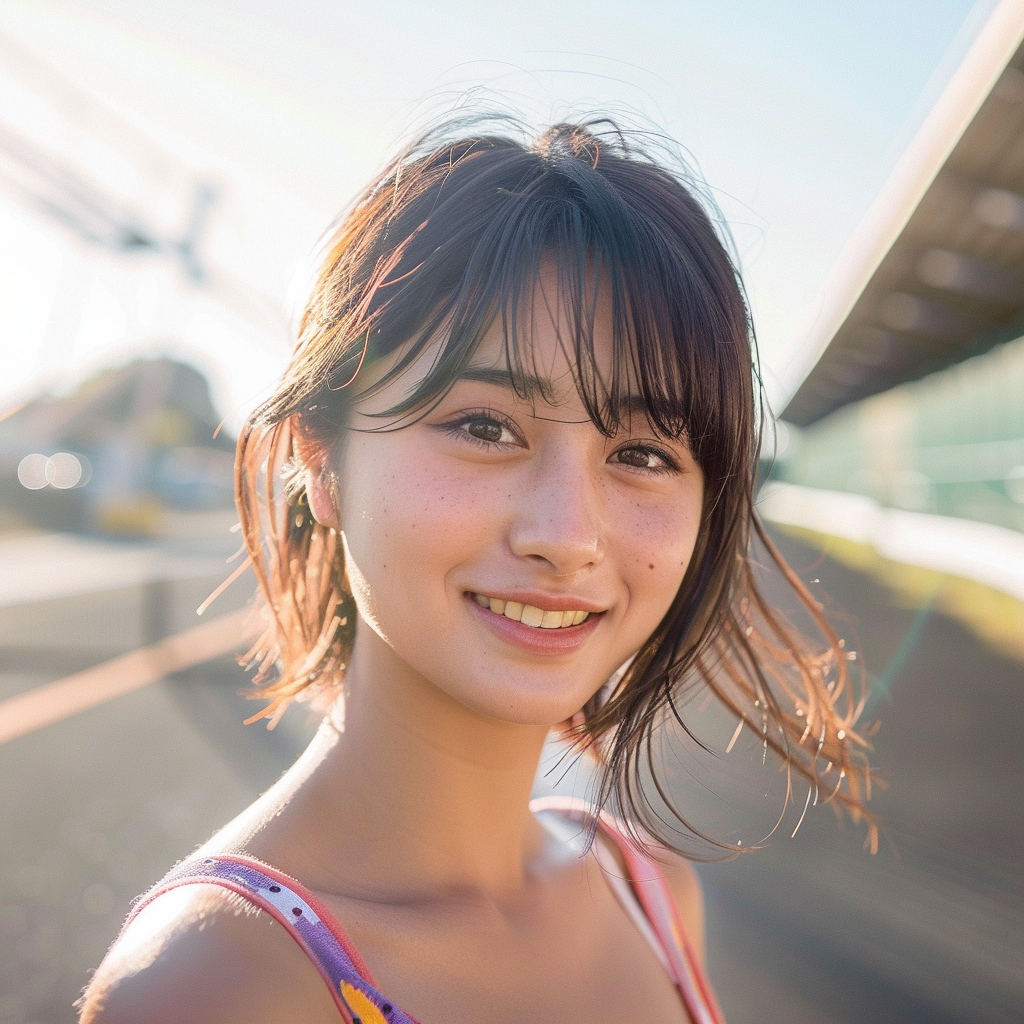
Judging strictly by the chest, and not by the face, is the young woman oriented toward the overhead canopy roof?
no

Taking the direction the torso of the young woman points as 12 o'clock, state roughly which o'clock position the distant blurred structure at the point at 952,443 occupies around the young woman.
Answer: The distant blurred structure is roughly at 8 o'clock from the young woman.

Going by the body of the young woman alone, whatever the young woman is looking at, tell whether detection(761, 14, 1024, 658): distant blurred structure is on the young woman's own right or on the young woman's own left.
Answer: on the young woman's own left

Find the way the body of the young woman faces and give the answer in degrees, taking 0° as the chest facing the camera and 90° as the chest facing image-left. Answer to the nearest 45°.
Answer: approximately 315°
